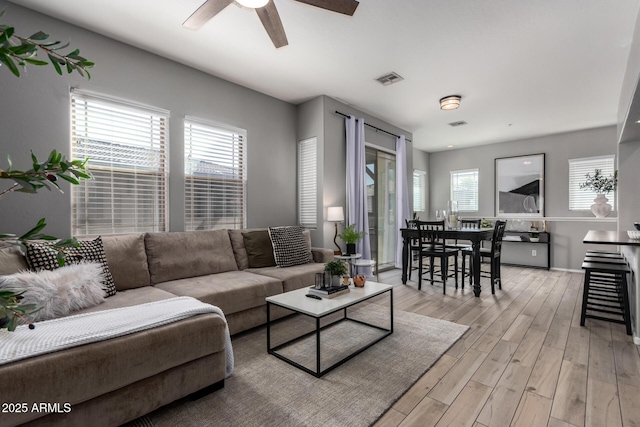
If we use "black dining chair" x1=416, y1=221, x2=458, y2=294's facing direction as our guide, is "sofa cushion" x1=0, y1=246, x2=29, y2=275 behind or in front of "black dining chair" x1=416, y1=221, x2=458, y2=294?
behind

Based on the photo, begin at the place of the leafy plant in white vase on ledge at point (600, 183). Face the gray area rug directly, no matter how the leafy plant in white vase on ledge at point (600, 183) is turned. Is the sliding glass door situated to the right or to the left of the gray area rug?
right

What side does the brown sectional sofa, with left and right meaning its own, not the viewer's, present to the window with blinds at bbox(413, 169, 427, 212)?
left

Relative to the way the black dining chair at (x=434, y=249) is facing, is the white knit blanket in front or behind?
behind

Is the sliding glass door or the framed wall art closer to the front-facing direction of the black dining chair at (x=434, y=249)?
the framed wall art

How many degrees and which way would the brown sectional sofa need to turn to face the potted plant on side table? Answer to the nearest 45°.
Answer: approximately 90° to its left

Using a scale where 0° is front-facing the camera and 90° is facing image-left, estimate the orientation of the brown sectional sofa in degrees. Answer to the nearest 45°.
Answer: approximately 315°

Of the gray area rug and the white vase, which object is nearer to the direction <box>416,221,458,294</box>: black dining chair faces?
the white vase

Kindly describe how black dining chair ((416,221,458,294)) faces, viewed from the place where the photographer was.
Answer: facing away from the viewer and to the right of the viewer

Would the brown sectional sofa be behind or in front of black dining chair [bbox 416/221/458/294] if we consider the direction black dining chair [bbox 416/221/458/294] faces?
behind
